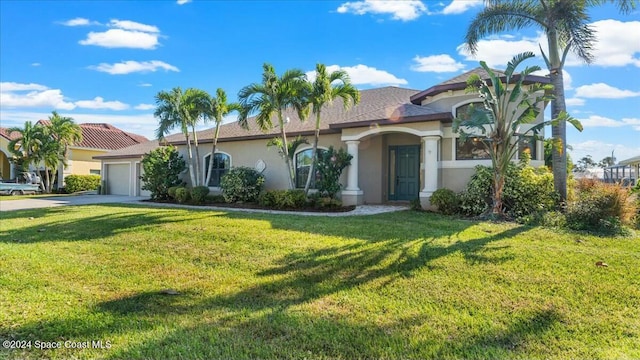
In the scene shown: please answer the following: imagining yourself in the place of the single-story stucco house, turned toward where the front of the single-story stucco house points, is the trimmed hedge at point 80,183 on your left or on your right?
on your right

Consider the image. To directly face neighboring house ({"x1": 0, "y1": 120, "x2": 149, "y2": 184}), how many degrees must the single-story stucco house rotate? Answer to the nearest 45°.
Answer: approximately 90° to its right

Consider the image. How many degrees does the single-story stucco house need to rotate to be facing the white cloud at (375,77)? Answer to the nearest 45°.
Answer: approximately 135° to its right

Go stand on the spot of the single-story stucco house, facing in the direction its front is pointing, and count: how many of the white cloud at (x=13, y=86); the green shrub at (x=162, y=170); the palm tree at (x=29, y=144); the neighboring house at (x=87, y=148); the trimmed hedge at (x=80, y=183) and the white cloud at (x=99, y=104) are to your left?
0

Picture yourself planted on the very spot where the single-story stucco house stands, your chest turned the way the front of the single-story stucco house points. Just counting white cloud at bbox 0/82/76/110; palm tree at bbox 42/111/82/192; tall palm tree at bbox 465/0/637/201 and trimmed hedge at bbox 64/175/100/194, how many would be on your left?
1

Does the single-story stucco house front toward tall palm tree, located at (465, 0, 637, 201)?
no

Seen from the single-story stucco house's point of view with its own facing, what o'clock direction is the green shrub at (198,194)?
The green shrub is roughly at 2 o'clock from the single-story stucco house.

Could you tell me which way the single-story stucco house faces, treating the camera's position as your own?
facing the viewer and to the left of the viewer

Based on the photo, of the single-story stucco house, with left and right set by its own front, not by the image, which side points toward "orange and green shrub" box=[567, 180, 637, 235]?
left
